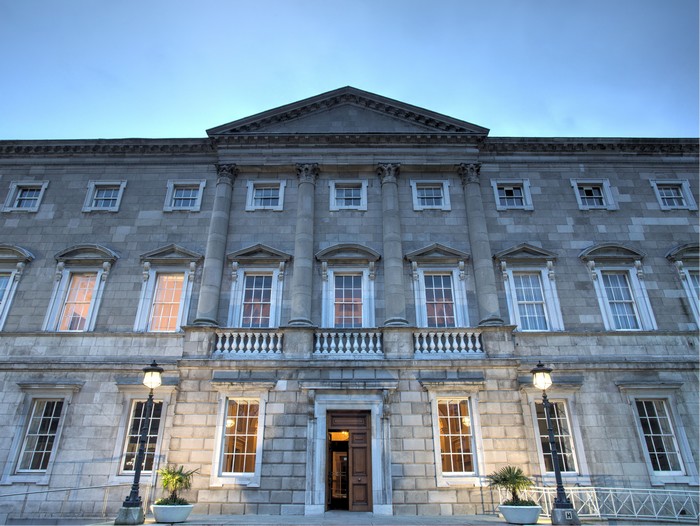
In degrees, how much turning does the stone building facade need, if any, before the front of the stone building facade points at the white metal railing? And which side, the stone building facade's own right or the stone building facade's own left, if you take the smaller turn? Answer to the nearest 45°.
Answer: approximately 90° to the stone building facade's own left

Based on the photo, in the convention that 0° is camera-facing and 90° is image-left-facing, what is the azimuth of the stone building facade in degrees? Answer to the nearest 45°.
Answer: approximately 0°
